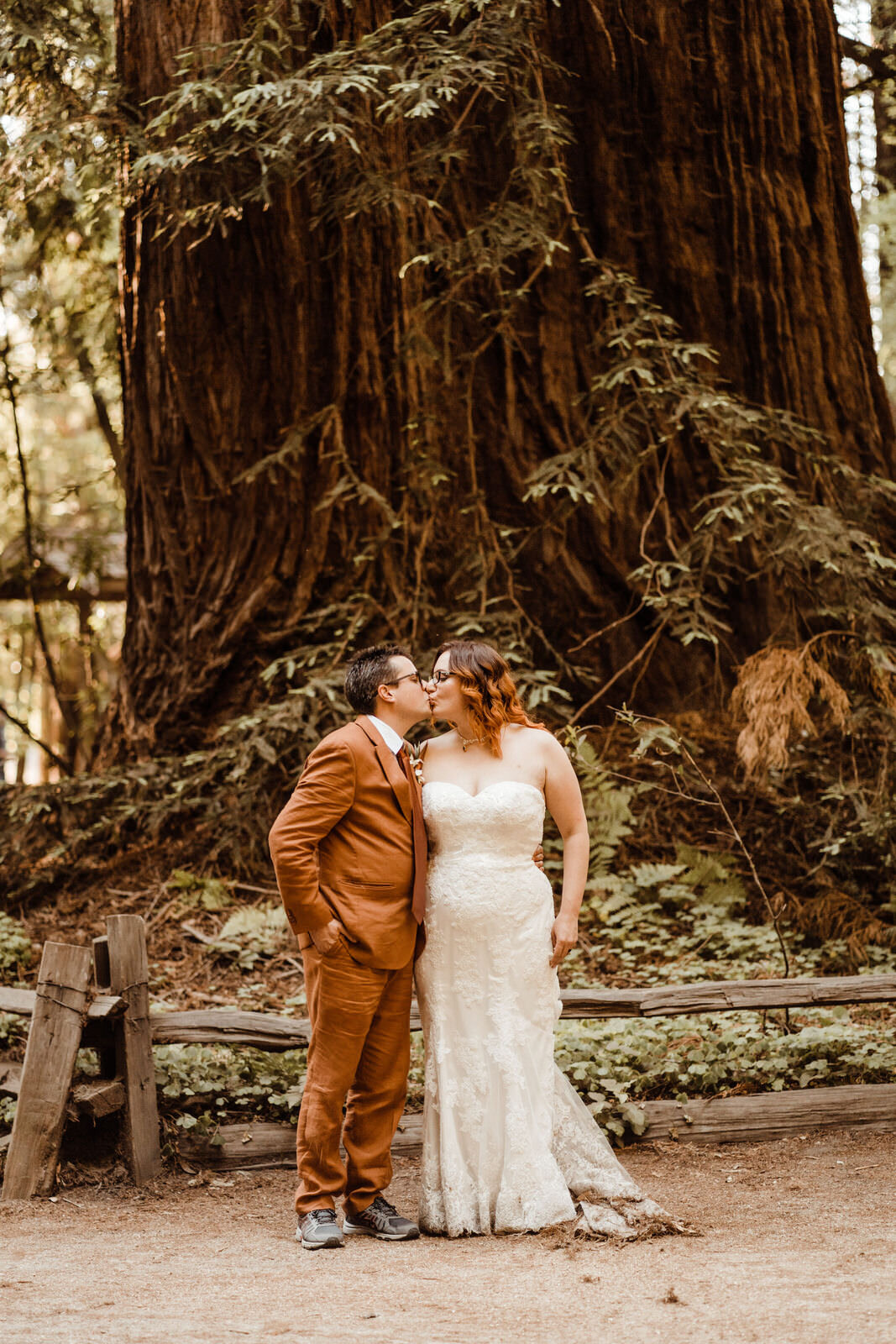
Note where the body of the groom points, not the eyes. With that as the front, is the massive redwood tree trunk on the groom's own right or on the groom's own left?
on the groom's own left

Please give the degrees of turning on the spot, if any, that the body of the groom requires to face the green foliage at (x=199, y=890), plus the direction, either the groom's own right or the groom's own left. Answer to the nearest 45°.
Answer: approximately 135° to the groom's own left

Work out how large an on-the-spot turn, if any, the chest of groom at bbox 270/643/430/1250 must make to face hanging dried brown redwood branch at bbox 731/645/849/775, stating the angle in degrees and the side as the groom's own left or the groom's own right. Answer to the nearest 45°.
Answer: approximately 90° to the groom's own left

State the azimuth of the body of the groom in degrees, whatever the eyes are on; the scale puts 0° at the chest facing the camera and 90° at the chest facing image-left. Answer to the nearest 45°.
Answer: approximately 315°

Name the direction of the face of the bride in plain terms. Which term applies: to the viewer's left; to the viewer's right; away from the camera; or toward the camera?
to the viewer's left

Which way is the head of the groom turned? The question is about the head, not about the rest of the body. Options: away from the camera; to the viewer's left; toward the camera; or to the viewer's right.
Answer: to the viewer's right

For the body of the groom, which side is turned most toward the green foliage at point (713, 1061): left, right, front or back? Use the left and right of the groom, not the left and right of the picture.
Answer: left

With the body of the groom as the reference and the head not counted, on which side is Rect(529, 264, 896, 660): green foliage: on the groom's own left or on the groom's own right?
on the groom's own left

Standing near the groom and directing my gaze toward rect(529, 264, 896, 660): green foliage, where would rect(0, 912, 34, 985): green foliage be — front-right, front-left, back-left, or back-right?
front-left

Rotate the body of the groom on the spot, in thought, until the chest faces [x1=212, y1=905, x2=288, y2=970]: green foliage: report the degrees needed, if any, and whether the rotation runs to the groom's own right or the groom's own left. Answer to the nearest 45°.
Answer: approximately 135° to the groom's own left
